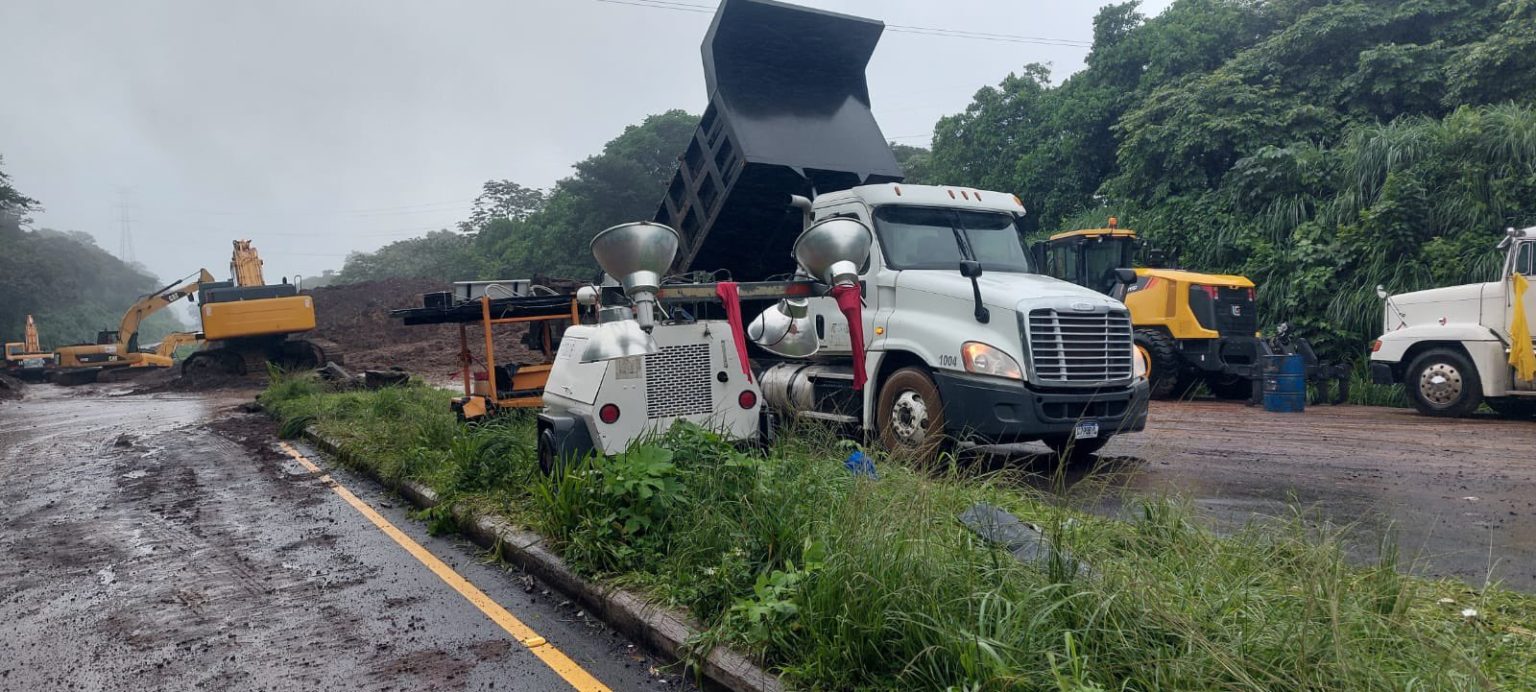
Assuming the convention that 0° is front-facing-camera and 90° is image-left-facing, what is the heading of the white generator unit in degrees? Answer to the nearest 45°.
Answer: approximately 135°

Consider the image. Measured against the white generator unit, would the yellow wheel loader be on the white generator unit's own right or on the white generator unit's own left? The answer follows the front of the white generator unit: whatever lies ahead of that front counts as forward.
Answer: on the white generator unit's own right

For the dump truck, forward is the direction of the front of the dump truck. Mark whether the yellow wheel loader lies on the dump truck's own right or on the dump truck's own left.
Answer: on the dump truck's own left

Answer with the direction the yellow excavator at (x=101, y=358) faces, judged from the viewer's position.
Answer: facing to the right of the viewer

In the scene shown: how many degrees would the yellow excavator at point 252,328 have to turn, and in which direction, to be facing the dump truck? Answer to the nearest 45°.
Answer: approximately 180°

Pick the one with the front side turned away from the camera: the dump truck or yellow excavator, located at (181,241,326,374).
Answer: the yellow excavator

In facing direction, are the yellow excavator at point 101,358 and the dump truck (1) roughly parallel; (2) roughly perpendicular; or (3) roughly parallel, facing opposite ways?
roughly perpendicular

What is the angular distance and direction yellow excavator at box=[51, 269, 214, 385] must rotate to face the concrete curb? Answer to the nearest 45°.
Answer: approximately 90° to its right

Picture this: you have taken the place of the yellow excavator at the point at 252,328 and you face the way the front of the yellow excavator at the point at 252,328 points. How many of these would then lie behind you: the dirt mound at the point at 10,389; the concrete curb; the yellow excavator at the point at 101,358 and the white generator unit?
2

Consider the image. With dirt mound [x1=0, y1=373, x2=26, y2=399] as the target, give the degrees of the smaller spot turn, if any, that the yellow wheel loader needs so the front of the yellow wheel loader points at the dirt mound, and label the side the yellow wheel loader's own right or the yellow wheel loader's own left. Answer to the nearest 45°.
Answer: approximately 45° to the yellow wheel loader's own left

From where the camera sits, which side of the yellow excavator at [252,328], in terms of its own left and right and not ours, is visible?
back

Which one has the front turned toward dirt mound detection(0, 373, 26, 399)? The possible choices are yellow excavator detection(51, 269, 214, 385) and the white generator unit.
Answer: the white generator unit
